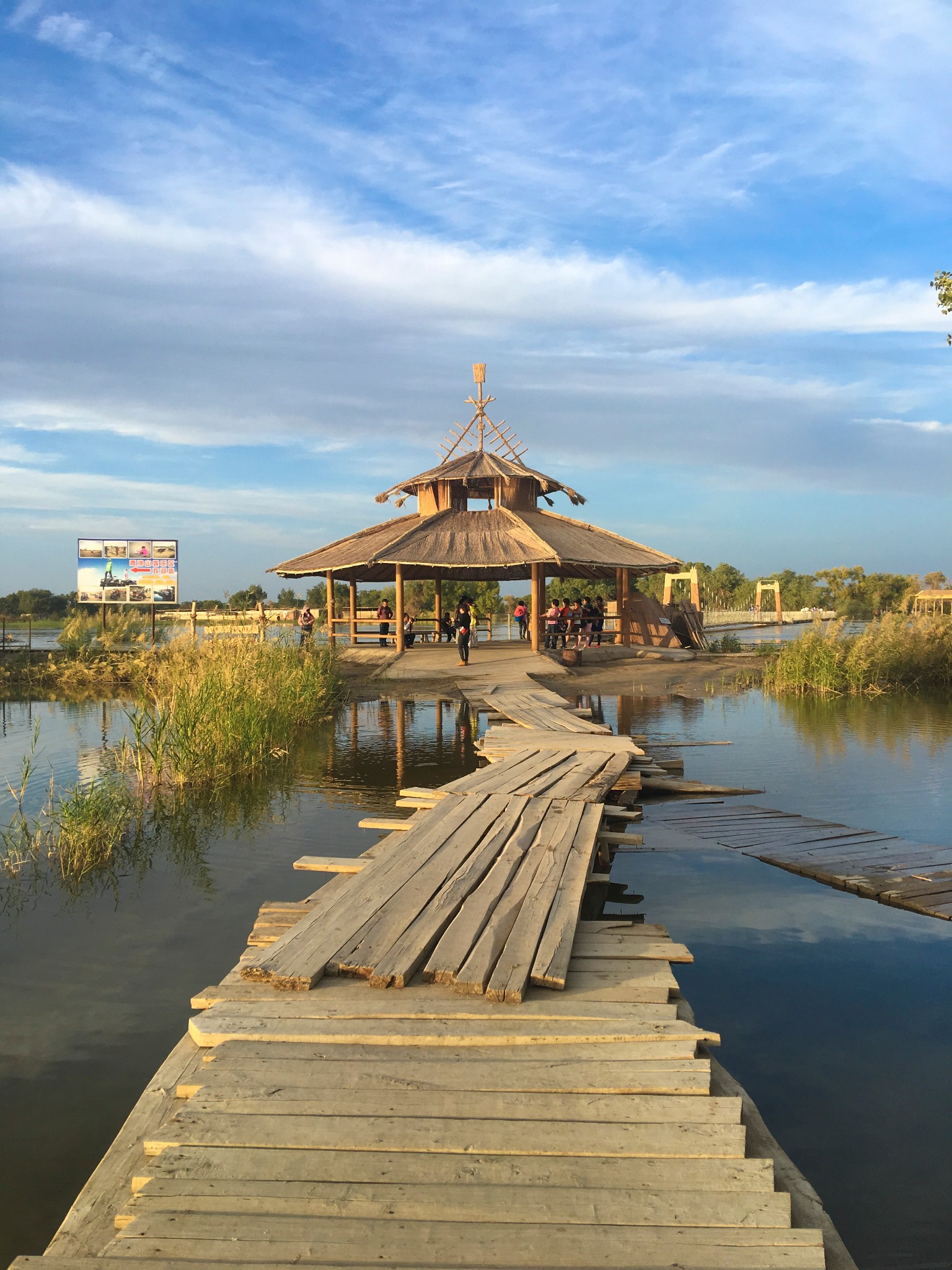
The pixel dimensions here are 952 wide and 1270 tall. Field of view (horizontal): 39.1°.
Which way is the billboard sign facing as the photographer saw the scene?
facing the viewer

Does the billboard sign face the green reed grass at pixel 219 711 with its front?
yes

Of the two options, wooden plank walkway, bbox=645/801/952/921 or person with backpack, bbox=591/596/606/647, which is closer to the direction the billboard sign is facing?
the wooden plank walkway

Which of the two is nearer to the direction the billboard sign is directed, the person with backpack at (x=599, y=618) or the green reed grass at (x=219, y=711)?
the green reed grass

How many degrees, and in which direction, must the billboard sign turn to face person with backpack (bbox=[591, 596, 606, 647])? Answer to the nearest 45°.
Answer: approximately 90° to its left

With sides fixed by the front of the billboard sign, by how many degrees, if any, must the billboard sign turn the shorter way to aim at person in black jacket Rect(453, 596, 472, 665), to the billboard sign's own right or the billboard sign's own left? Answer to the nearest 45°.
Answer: approximately 45° to the billboard sign's own left

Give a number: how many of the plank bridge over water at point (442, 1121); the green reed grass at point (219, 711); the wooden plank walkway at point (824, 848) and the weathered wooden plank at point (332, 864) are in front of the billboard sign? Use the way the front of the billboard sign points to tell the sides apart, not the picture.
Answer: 4

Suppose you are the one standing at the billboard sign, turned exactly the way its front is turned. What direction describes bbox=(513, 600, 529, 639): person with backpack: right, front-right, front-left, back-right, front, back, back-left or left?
left

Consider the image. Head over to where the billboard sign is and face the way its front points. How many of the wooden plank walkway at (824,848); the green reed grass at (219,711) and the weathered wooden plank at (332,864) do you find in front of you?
3

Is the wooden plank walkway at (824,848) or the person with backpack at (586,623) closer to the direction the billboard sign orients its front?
the wooden plank walkway

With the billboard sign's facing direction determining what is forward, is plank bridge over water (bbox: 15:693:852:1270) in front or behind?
in front

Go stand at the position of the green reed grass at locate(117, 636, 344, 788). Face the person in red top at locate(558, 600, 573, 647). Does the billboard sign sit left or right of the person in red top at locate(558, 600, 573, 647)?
left

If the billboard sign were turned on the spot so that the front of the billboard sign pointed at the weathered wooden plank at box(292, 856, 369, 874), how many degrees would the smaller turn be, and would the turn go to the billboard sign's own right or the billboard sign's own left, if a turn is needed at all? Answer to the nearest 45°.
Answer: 0° — it already faces it
